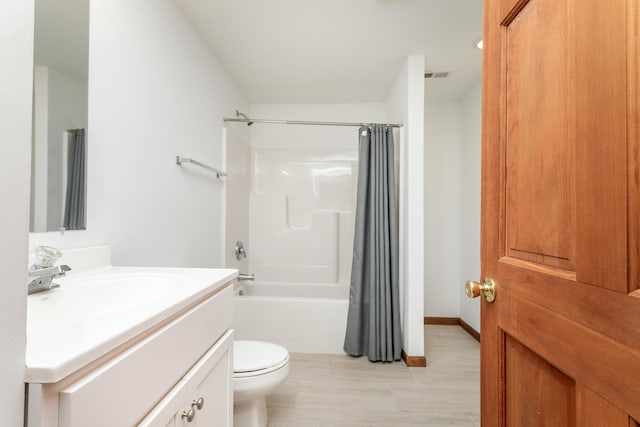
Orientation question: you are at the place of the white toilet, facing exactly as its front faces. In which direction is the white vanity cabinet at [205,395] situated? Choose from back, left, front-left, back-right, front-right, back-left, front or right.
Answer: right

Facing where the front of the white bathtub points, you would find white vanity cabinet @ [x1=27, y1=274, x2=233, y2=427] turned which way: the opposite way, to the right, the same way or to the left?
to the left

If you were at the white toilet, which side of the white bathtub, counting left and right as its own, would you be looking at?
front

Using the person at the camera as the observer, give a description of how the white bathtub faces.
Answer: facing the viewer

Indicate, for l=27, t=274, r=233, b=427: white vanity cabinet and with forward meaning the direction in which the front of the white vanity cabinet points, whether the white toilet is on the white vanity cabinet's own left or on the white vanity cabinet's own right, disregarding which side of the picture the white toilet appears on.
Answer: on the white vanity cabinet's own left

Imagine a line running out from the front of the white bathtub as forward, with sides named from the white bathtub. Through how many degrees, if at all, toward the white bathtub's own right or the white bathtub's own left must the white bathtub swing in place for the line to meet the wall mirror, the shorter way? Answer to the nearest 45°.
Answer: approximately 45° to the white bathtub's own right

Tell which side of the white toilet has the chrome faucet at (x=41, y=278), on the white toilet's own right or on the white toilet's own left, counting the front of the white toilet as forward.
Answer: on the white toilet's own right

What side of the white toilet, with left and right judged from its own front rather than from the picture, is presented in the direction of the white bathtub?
left

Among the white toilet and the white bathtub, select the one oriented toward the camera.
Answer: the white bathtub

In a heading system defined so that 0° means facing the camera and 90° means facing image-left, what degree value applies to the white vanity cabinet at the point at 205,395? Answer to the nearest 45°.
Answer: approximately 315°

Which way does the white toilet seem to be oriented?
to the viewer's right

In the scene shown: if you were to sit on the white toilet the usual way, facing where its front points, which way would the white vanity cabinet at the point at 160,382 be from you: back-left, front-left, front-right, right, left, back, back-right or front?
right

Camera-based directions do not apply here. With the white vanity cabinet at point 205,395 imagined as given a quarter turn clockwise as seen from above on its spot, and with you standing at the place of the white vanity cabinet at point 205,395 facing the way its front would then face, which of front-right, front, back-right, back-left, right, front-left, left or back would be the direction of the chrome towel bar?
back-right

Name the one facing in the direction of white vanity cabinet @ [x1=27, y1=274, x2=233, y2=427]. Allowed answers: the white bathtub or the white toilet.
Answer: the white bathtub
